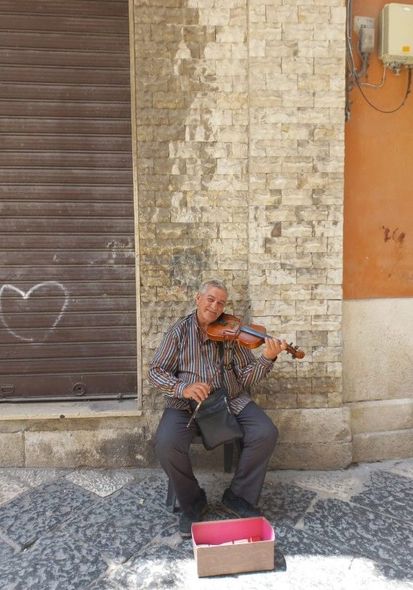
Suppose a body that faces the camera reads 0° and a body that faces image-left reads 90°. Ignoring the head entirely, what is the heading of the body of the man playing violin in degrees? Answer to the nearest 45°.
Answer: approximately 0°

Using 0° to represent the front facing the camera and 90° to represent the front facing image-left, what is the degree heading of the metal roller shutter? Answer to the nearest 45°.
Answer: approximately 0°

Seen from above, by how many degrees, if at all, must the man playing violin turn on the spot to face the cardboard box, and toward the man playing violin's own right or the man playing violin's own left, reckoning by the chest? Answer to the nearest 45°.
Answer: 0° — they already face it

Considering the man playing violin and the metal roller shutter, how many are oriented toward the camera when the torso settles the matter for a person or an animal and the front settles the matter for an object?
2

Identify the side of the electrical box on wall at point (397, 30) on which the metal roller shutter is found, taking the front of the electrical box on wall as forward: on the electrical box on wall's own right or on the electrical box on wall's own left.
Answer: on the electrical box on wall's own right
